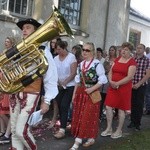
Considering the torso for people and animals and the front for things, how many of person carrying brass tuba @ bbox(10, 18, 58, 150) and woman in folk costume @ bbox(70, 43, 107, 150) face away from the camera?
0

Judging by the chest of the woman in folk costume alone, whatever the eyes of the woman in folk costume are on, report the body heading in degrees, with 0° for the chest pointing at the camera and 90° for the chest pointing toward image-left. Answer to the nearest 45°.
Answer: approximately 45°

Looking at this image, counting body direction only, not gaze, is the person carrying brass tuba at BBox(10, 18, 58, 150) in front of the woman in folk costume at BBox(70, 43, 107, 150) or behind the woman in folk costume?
in front
